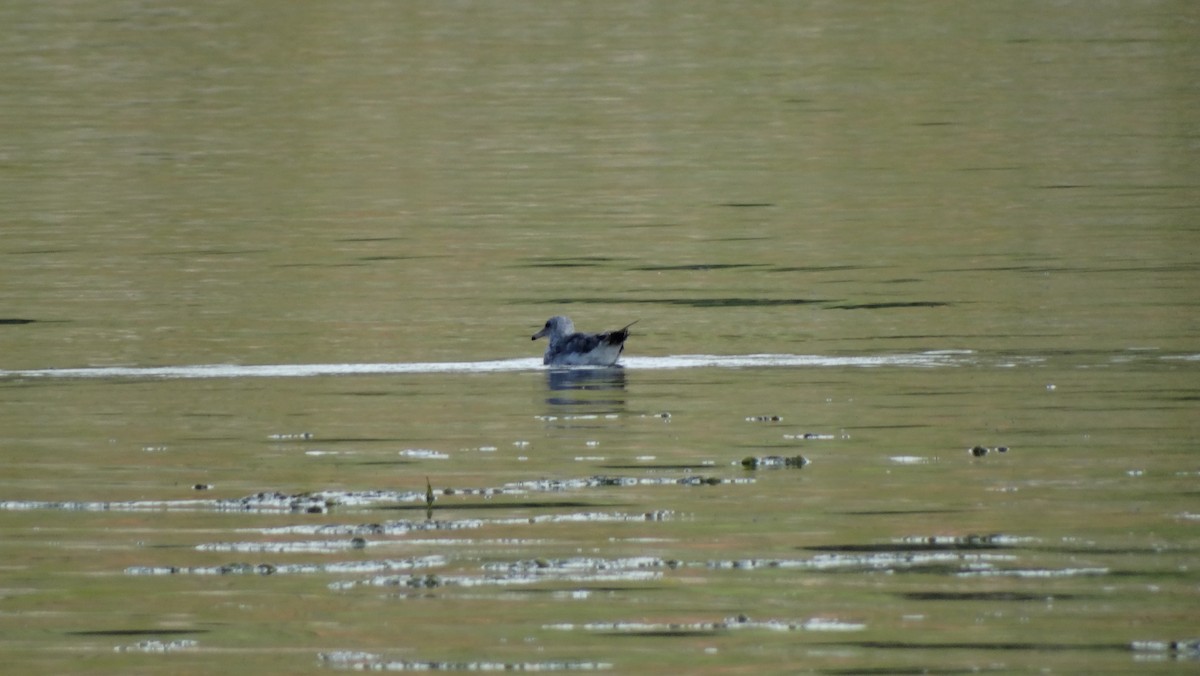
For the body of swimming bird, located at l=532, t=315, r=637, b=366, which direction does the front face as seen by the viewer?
to the viewer's left
